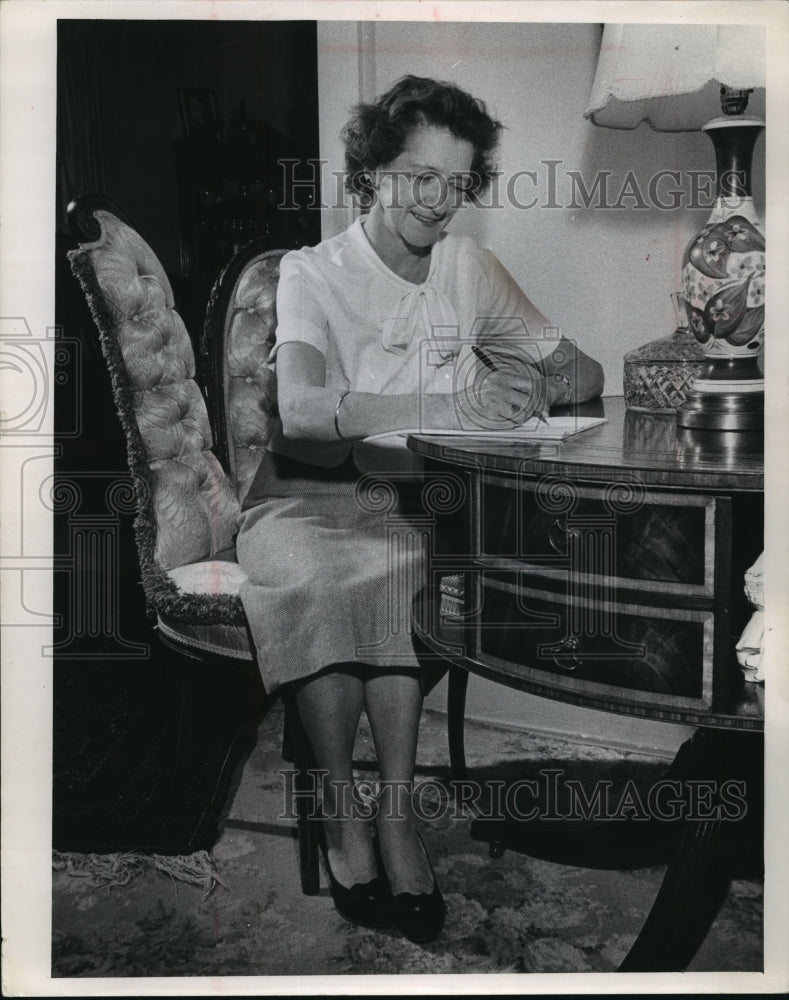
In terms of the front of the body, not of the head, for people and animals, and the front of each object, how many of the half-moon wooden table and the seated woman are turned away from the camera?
0

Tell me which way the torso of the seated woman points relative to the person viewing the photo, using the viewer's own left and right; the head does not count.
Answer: facing the viewer and to the right of the viewer

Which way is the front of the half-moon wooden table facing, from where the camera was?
facing the viewer and to the left of the viewer

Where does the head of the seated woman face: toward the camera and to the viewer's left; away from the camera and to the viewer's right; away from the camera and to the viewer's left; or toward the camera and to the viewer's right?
toward the camera and to the viewer's right

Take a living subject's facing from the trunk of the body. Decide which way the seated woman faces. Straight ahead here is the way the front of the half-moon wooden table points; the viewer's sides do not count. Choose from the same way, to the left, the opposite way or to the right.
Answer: to the left
